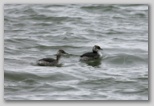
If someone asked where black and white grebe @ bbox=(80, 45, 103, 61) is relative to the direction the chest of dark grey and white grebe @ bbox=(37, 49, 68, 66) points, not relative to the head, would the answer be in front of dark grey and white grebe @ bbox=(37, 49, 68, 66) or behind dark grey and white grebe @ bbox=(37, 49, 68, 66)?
in front

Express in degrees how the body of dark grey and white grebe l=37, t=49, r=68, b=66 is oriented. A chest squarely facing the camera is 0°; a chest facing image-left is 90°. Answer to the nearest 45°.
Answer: approximately 270°

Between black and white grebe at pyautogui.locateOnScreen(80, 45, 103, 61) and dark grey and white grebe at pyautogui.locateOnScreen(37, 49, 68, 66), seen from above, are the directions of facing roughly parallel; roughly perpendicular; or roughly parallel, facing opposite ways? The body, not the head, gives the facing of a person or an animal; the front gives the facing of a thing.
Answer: roughly parallel

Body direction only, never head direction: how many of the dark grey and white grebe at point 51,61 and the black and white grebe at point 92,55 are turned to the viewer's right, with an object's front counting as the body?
2

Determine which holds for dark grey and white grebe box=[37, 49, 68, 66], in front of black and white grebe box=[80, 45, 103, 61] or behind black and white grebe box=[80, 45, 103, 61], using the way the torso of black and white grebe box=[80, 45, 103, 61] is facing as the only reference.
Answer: behind

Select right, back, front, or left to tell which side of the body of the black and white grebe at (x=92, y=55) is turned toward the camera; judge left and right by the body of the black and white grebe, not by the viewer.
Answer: right
